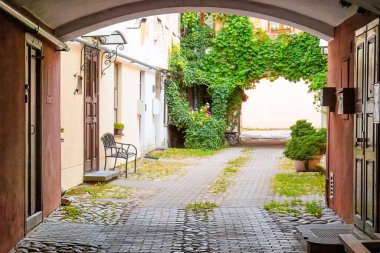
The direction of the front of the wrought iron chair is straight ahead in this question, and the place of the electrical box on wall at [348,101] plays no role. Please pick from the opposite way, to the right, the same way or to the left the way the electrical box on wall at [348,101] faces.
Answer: the opposite way

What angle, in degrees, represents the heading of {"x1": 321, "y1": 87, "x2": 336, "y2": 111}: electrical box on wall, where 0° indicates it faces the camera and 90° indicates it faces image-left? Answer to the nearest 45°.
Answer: approximately 90°

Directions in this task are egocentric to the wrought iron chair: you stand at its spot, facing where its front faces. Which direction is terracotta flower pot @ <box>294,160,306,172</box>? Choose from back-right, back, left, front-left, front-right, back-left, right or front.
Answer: front-left

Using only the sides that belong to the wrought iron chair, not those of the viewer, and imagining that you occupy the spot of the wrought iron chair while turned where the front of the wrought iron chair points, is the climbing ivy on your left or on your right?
on your left

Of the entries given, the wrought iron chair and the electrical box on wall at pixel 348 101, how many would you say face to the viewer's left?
1

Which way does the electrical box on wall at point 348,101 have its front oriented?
to the viewer's left

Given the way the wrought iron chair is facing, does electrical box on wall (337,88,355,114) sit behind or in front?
in front

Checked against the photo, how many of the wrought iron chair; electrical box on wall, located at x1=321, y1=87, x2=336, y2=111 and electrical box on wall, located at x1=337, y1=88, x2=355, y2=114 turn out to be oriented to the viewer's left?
2
